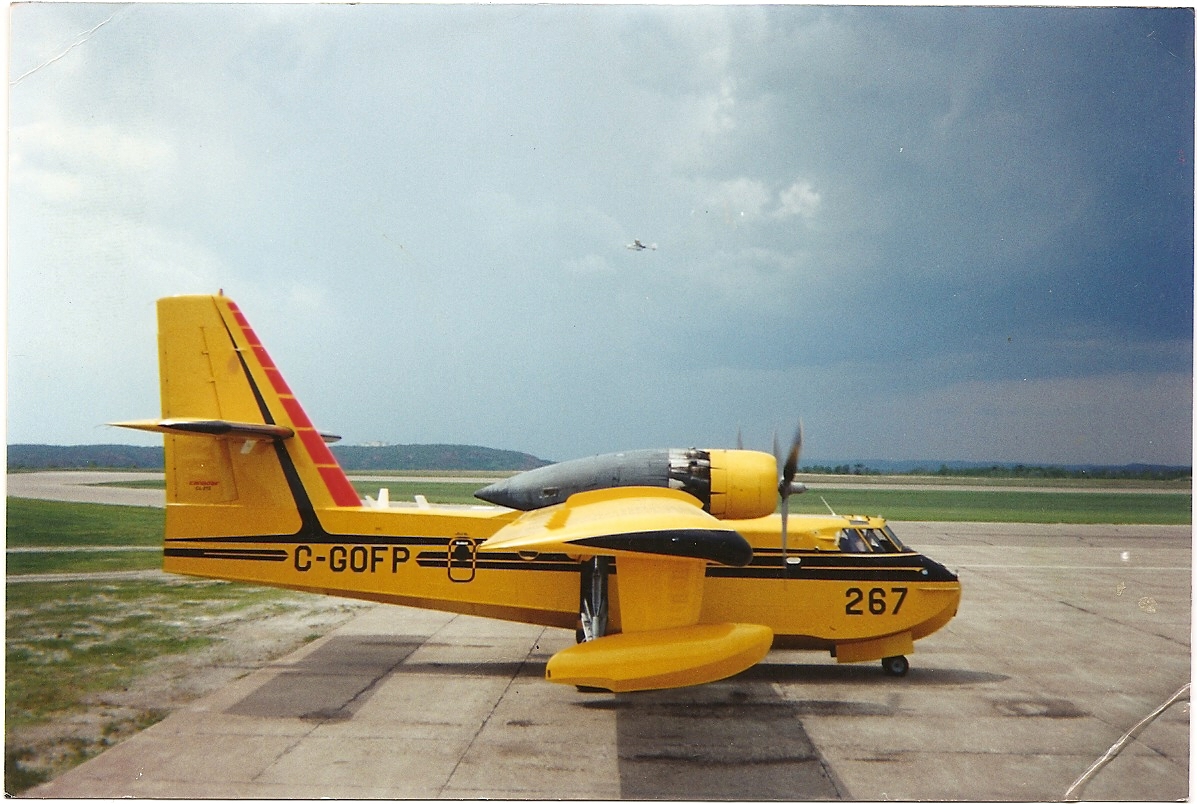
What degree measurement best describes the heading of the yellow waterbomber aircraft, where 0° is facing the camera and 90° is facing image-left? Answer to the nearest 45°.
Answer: approximately 270°
